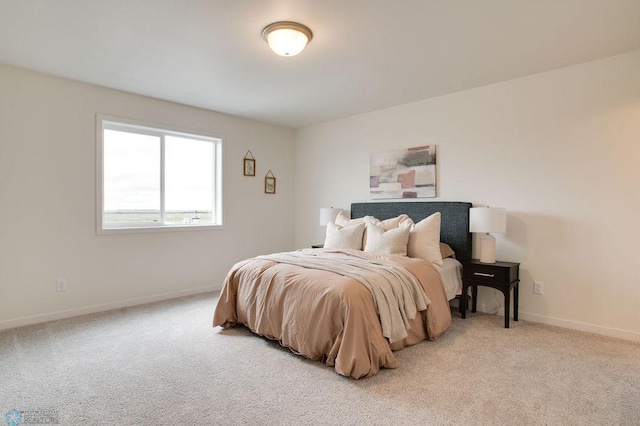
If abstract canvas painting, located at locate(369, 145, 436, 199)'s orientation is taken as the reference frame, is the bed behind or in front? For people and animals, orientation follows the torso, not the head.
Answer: in front

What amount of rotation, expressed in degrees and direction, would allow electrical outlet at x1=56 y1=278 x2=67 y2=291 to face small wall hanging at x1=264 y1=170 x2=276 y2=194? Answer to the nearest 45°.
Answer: approximately 90° to its left

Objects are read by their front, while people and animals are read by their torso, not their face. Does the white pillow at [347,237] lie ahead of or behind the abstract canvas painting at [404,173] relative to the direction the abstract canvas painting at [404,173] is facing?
ahead

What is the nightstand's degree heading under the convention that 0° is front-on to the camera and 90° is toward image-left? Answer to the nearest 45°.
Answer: approximately 45°

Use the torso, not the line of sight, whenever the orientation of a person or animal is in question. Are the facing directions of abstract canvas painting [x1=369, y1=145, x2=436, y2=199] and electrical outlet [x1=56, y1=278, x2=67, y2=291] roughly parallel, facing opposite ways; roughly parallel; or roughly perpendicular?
roughly perpendicular

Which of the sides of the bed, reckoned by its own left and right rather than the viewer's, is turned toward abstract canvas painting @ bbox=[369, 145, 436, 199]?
back

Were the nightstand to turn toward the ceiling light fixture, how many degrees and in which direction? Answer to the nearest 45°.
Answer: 0° — it already faces it
